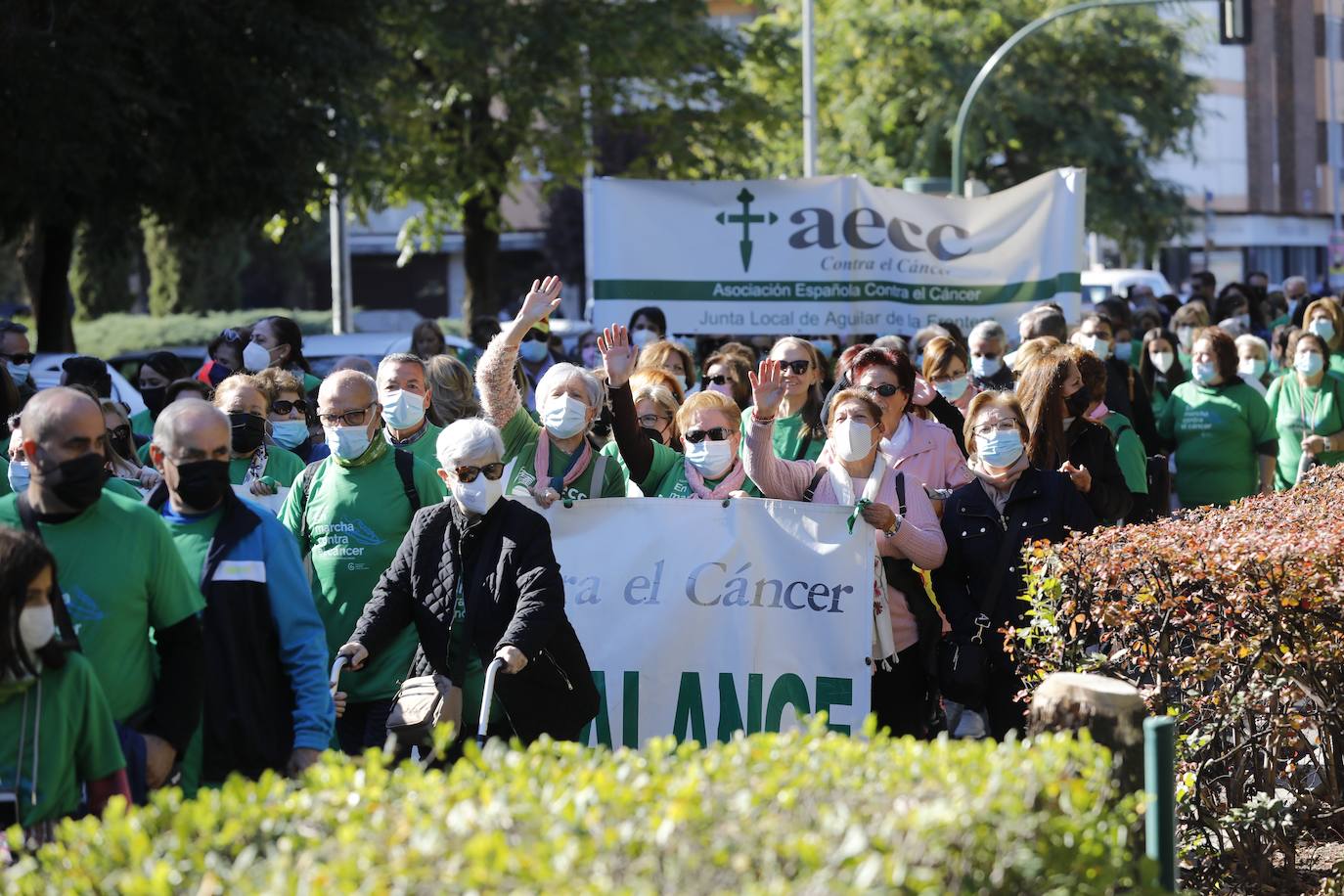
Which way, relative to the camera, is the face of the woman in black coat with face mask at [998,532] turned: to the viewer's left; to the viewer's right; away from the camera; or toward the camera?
toward the camera

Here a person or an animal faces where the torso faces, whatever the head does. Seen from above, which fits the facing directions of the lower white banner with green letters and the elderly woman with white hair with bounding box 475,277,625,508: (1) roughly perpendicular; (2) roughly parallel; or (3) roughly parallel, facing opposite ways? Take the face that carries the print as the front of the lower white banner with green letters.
roughly parallel

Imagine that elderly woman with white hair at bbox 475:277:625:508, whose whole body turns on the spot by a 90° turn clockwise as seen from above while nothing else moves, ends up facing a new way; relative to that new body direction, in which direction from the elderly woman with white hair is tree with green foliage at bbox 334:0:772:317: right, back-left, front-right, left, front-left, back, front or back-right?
right

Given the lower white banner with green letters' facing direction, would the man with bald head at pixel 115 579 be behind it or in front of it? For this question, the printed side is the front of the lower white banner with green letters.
in front

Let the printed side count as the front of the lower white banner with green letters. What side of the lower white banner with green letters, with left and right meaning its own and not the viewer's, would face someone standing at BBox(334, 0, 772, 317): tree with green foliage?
back

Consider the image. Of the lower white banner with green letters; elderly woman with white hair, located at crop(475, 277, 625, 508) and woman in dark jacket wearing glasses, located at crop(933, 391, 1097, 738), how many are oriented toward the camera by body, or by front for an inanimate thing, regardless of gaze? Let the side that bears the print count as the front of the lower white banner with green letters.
3

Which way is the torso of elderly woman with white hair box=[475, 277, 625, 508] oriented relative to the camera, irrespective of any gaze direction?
toward the camera

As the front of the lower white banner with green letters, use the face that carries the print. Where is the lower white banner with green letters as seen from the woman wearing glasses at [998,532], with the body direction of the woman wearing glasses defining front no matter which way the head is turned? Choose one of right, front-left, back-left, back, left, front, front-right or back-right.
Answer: right

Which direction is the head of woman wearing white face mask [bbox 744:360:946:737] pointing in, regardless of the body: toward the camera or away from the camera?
toward the camera

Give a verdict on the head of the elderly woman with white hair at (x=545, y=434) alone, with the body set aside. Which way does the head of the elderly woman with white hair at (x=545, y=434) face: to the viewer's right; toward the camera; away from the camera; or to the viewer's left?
toward the camera

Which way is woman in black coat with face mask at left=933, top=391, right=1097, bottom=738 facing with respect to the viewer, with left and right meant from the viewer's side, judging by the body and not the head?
facing the viewer

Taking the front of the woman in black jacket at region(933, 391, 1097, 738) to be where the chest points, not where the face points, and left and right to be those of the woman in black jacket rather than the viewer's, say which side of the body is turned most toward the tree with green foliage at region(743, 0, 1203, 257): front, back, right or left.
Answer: back

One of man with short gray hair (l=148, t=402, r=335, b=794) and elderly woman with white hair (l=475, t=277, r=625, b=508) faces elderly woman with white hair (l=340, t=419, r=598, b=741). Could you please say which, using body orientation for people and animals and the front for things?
elderly woman with white hair (l=475, t=277, r=625, b=508)

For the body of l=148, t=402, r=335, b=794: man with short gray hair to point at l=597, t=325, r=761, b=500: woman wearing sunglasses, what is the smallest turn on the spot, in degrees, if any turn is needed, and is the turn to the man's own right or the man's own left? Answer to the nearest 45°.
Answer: approximately 180°

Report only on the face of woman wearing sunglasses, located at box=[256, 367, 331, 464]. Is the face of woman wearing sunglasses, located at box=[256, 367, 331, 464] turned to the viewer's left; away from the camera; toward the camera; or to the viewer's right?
toward the camera

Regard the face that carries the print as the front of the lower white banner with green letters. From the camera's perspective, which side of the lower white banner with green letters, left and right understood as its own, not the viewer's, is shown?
front

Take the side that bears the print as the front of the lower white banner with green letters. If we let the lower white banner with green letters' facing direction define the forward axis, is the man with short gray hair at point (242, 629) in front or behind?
in front
